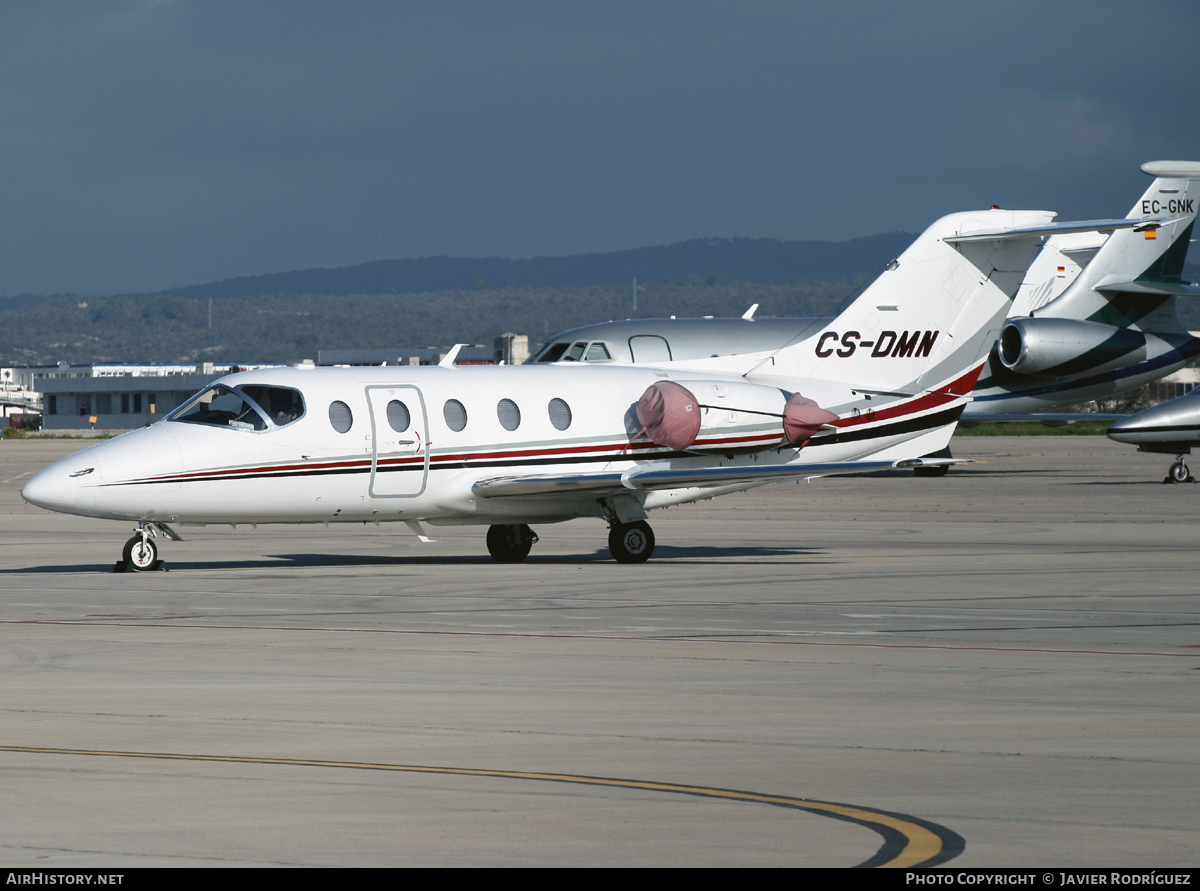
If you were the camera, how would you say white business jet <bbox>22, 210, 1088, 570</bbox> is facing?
facing the viewer and to the left of the viewer
